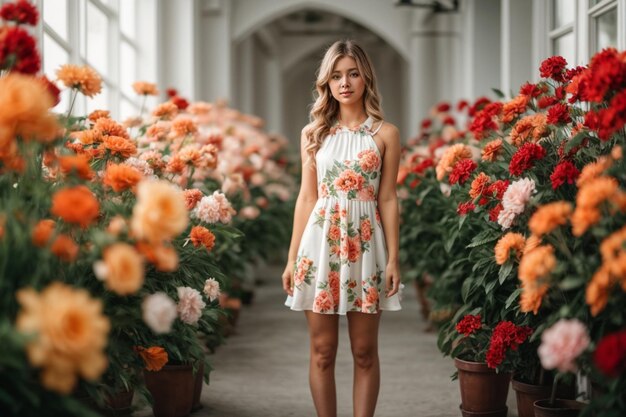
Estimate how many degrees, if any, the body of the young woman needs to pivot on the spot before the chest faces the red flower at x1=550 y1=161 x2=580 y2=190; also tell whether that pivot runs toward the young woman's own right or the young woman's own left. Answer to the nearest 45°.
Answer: approximately 45° to the young woman's own left

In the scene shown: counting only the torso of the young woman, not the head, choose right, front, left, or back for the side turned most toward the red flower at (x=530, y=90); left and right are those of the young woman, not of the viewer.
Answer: left

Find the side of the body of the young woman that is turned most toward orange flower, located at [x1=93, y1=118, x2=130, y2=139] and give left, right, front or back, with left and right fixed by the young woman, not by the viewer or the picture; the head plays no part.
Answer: right

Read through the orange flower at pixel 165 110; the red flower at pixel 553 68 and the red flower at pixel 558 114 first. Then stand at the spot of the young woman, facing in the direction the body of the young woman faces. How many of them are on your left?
2

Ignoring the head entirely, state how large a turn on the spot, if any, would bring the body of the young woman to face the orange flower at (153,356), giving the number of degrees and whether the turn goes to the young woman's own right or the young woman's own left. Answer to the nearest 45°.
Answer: approximately 45° to the young woman's own right

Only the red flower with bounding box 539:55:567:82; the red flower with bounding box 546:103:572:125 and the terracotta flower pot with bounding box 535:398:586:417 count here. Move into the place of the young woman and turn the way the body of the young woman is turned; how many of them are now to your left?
3

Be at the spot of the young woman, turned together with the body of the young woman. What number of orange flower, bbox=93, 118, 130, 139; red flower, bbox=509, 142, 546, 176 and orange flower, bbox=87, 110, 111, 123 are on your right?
2

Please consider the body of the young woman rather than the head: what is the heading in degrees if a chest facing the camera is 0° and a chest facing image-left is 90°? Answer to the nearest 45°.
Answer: approximately 0°

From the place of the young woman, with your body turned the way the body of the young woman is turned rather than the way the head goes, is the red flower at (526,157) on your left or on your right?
on your left

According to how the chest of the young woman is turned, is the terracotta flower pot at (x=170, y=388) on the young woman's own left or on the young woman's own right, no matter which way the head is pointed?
on the young woman's own right
